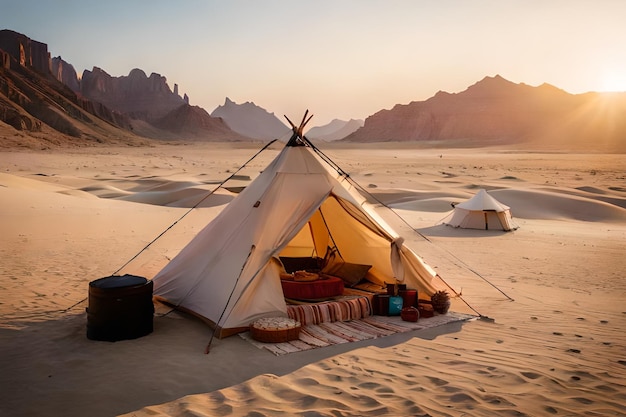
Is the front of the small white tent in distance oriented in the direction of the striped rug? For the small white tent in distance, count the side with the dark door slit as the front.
yes

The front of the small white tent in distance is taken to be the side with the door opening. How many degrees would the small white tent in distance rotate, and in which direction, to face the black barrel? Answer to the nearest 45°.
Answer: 0° — it already faces it

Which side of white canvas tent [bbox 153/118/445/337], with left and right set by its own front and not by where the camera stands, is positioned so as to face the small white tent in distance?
left

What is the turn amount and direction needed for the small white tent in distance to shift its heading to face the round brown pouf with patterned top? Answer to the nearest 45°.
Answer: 0° — it already faces it

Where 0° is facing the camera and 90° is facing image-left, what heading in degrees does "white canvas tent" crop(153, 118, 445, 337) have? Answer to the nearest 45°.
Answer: approximately 315°

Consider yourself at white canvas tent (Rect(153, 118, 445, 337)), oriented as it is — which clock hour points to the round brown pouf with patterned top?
The round brown pouf with patterned top is roughly at 1 o'clock from the white canvas tent.

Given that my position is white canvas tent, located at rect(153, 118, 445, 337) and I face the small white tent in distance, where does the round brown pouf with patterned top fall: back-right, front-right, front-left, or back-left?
back-right

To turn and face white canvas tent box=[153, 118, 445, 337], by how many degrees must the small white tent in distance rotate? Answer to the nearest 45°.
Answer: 0° — it already faces it

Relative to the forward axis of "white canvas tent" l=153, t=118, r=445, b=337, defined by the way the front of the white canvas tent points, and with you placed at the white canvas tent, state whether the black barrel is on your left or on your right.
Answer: on your right
